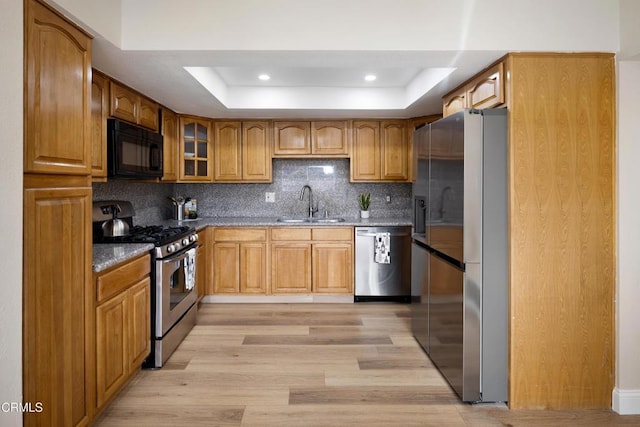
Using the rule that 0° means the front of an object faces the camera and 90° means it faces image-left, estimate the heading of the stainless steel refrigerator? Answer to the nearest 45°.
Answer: approximately 90°

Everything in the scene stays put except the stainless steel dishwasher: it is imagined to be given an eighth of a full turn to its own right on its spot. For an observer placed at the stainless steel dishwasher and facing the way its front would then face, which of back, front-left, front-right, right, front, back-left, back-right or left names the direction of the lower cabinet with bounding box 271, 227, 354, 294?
front-right

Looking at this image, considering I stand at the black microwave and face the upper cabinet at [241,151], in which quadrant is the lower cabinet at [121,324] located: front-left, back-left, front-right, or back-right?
back-right

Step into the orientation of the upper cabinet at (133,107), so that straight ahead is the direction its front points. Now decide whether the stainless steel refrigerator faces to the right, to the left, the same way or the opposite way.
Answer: the opposite way

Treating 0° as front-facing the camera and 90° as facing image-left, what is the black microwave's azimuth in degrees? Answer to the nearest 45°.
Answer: approximately 315°

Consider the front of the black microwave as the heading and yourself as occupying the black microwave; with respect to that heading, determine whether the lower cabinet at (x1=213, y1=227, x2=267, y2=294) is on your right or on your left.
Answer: on your left

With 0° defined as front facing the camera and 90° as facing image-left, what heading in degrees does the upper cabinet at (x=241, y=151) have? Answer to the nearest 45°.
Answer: approximately 0°

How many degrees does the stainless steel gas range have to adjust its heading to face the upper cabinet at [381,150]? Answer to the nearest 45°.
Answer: approximately 90° to its left
